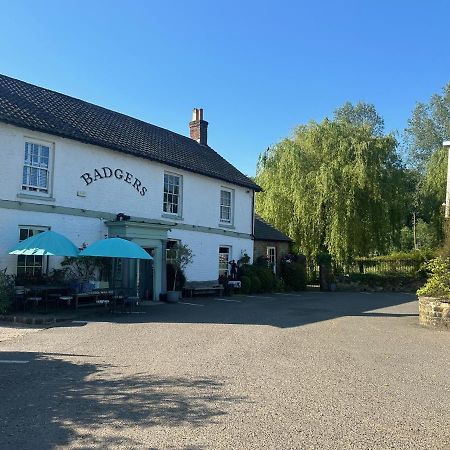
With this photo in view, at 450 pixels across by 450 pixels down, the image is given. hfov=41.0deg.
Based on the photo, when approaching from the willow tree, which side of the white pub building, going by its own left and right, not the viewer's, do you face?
left

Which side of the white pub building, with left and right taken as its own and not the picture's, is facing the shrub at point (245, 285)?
left

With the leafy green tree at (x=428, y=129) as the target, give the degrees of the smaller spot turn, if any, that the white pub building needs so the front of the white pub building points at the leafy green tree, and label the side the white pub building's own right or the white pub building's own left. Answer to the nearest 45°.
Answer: approximately 90° to the white pub building's own left

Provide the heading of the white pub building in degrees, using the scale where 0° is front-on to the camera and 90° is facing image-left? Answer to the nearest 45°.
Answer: approximately 315°

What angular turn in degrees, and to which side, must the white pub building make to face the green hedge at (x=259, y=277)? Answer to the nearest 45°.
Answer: approximately 90° to its left

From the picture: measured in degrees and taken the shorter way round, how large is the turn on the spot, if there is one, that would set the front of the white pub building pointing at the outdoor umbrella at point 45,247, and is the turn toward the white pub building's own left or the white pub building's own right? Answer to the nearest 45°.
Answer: approximately 45° to the white pub building's own right

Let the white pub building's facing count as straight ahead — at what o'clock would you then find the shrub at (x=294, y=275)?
The shrub is roughly at 9 o'clock from the white pub building.
